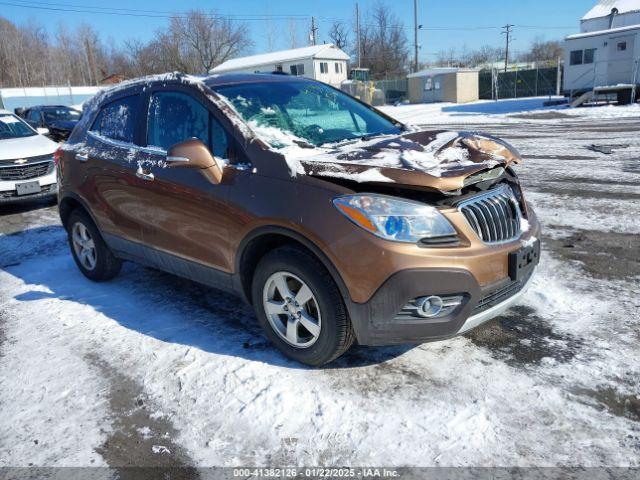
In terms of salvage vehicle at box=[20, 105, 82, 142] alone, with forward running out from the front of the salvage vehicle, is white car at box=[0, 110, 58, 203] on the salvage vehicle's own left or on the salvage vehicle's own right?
on the salvage vehicle's own right

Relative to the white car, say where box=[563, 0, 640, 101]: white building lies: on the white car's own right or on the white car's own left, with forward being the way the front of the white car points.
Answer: on the white car's own left

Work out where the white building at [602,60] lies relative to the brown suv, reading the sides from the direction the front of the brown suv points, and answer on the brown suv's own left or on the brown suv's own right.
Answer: on the brown suv's own left

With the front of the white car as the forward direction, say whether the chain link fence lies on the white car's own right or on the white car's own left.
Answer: on the white car's own left

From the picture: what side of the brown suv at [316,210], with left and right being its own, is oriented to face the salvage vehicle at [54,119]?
back

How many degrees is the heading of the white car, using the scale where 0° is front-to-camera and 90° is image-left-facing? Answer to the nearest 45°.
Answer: approximately 315°
